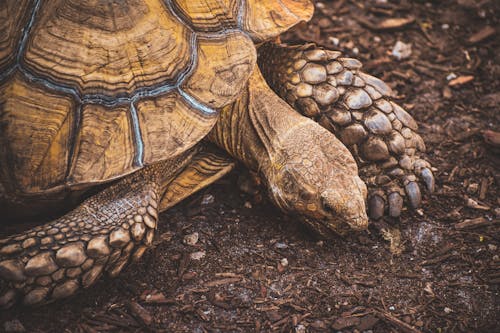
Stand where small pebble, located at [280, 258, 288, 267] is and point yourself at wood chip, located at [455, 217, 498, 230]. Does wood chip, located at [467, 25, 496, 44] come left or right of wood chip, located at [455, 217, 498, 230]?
left

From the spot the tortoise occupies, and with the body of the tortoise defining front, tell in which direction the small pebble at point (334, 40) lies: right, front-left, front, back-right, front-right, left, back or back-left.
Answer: left

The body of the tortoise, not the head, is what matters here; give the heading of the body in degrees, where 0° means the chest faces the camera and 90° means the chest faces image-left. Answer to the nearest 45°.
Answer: approximately 315°

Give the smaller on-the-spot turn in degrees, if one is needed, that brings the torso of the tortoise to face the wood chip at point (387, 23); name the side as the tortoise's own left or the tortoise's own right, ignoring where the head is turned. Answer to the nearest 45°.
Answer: approximately 90° to the tortoise's own left

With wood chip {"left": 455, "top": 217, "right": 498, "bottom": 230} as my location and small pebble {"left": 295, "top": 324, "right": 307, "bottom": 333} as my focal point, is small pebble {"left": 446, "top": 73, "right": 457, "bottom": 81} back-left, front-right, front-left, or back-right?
back-right

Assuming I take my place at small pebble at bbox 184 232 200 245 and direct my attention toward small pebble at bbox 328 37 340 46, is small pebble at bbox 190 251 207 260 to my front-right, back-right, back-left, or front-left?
back-right

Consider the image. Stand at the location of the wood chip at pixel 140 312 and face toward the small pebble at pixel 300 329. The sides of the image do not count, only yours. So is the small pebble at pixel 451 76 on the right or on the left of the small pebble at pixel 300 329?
left

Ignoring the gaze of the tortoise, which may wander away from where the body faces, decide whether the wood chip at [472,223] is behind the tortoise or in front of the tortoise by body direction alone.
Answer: in front

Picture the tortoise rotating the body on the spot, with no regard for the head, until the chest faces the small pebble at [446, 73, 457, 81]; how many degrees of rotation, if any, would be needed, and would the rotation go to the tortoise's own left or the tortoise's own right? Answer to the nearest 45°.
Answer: approximately 90° to the tortoise's own left

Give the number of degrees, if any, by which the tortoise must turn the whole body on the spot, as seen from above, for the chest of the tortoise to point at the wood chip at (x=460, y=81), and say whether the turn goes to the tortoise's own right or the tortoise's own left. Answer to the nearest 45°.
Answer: approximately 90° to the tortoise's own left
